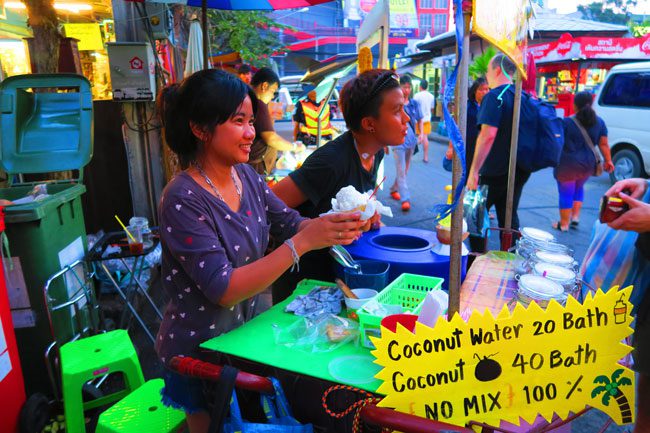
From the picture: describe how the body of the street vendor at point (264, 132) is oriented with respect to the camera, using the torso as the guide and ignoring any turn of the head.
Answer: to the viewer's right

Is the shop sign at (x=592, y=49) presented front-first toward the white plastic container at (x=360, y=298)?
yes

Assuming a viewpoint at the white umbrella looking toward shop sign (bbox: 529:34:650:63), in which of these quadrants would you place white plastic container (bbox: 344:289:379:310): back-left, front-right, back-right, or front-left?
back-right

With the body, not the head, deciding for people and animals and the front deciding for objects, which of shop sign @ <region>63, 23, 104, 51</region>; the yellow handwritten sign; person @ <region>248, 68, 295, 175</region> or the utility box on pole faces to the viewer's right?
the person

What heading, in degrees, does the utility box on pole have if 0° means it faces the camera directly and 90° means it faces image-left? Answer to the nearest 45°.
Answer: approximately 0°

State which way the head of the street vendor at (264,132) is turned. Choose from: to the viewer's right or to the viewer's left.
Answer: to the viewer's right

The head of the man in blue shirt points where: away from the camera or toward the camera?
away from the camera

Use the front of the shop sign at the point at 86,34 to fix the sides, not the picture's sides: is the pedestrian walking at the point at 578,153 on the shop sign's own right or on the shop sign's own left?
on the shop sign's own left

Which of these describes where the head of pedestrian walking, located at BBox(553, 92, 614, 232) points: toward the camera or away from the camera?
away from the camera

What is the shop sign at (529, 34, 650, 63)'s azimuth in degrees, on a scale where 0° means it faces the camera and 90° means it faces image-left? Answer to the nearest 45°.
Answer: approximately 0°
